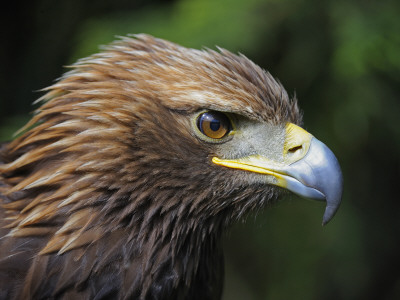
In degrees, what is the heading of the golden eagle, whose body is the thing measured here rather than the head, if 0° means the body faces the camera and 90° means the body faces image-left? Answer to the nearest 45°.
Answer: approximately 270°
